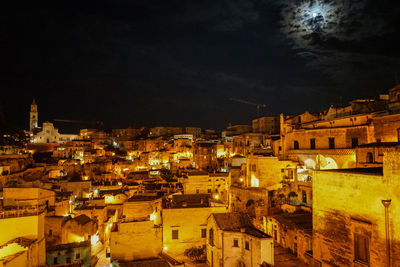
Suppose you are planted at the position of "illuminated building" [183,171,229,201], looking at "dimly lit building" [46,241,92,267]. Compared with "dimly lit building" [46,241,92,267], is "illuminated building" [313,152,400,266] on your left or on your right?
left

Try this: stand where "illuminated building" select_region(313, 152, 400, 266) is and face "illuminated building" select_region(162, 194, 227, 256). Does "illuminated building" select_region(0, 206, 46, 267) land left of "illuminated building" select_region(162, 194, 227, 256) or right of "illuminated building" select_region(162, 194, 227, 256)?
left

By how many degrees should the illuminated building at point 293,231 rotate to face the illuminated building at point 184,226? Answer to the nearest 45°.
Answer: approximately 45° to its right

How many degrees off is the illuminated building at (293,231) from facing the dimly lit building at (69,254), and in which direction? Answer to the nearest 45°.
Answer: approximately 45° to its right

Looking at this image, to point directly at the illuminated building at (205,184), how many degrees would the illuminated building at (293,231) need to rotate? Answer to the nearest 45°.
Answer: approximately 90° to its right

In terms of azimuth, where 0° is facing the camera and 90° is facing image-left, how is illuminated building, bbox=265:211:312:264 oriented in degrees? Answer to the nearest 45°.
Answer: approximately 45°
